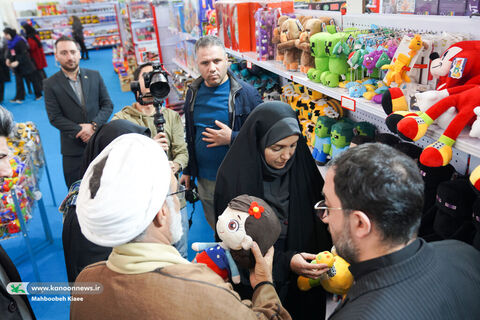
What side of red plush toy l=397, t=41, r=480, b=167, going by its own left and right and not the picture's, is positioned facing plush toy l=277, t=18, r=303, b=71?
right

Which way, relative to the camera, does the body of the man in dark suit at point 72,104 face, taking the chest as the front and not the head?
toward the camera

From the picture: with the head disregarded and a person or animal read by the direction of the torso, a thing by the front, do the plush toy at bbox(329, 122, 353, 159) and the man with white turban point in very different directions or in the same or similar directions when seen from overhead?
very different directions

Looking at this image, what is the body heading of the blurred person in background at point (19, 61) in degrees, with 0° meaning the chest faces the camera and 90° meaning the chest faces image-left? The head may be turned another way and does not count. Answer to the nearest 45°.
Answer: approximately 45°

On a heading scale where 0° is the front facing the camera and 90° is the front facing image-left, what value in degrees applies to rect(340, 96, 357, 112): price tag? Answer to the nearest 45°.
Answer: approximately 45°

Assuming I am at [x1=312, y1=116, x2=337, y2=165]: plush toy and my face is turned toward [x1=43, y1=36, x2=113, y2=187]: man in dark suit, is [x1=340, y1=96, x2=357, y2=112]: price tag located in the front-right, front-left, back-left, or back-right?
back-left

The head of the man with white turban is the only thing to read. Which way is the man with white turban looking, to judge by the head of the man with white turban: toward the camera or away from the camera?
away from the camera

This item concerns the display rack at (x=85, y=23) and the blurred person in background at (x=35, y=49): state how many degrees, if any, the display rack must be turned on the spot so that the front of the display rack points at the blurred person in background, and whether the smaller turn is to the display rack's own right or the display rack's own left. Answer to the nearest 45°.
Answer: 0° — it already faces them

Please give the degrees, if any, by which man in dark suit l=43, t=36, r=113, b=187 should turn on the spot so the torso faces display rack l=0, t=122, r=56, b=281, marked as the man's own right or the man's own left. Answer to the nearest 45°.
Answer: approximately 45° to the man's own right

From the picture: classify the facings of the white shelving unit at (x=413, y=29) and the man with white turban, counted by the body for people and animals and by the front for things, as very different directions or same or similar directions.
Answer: very different directions

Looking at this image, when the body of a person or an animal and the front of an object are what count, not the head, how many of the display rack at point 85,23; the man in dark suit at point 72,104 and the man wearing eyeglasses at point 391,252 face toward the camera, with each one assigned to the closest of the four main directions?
2

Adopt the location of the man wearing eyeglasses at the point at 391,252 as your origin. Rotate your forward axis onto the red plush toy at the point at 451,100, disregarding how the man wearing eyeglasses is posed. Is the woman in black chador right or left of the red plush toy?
left

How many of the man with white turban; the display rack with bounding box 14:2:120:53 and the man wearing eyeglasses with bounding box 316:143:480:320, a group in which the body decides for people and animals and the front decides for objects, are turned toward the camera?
1

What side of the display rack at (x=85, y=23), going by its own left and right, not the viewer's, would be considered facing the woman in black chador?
front

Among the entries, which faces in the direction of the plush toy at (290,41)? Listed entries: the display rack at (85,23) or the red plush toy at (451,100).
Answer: the display rack

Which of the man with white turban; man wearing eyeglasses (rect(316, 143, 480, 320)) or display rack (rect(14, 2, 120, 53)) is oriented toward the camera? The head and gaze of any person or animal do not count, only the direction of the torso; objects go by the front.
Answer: the display rack
